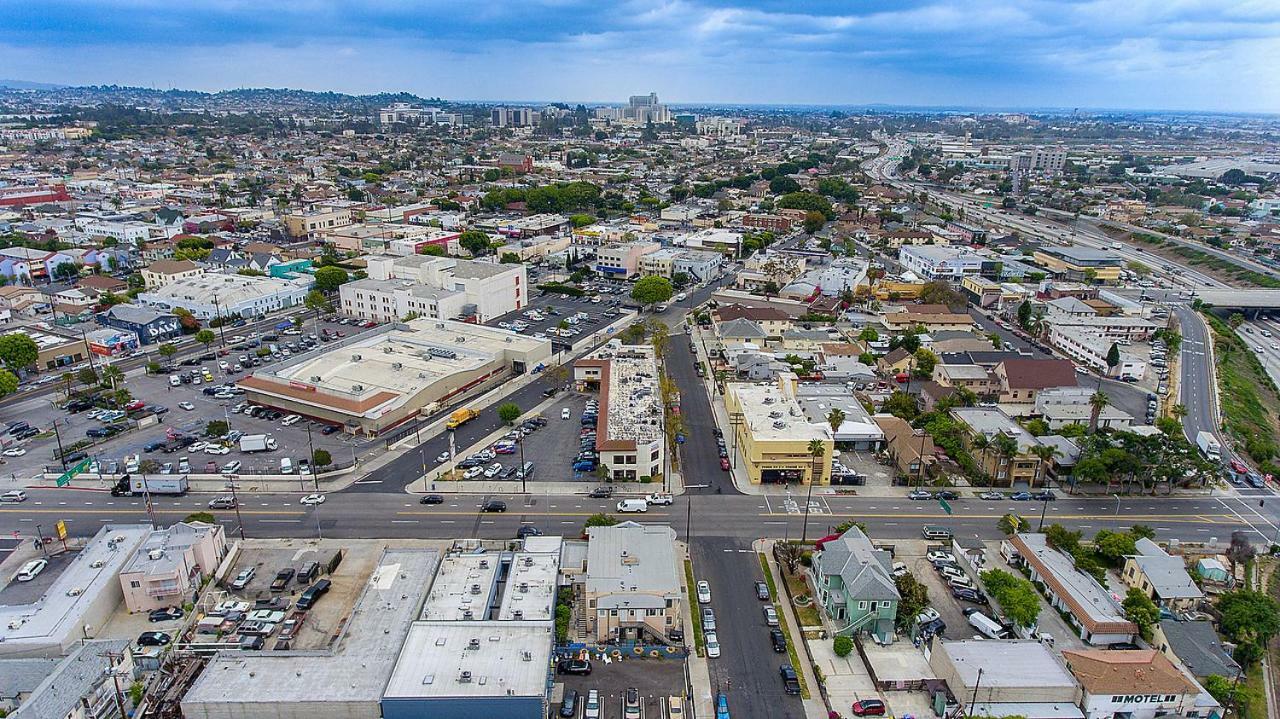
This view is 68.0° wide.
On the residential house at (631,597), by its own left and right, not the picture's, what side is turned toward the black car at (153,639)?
left

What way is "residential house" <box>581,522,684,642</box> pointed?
away from the camera

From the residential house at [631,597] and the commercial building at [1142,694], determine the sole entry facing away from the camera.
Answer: the residential house

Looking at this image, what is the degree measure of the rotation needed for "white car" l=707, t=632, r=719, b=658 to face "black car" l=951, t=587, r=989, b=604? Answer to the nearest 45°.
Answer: approximately 135° to its left

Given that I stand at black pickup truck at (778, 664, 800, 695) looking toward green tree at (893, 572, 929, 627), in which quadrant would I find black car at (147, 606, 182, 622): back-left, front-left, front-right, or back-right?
back-left

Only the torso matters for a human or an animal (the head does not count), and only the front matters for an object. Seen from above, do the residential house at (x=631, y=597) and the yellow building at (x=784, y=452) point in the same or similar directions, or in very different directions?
very different directions

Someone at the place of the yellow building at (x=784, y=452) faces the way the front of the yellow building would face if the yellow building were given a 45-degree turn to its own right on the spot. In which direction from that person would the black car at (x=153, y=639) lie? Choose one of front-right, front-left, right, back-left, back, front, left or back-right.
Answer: front

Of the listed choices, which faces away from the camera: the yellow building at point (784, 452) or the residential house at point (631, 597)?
the residential house
